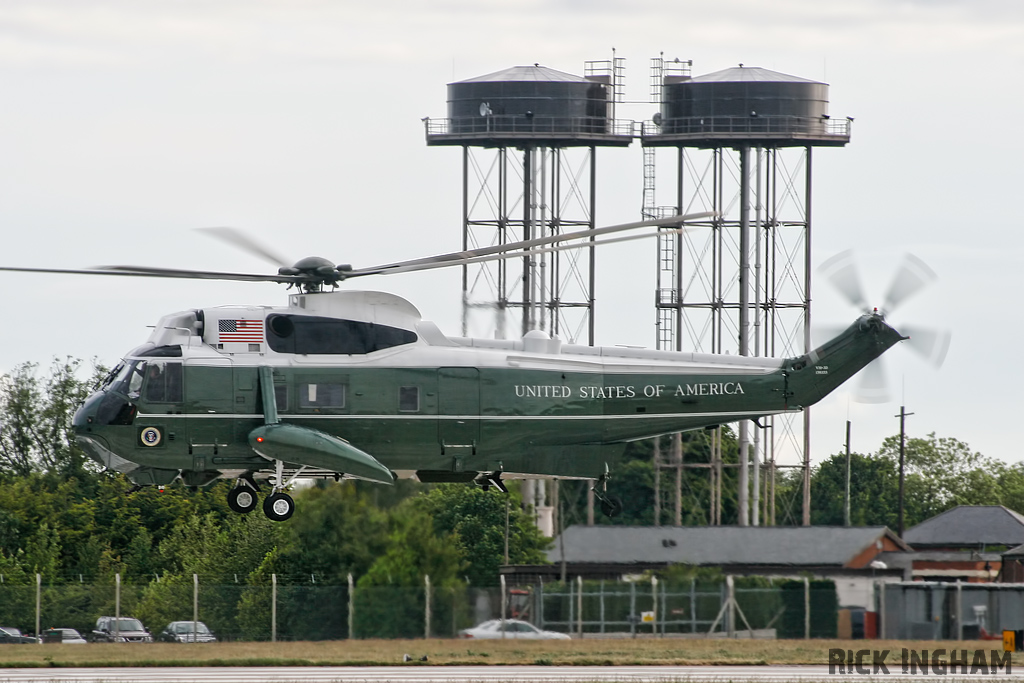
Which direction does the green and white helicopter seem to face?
to the viewer's left
